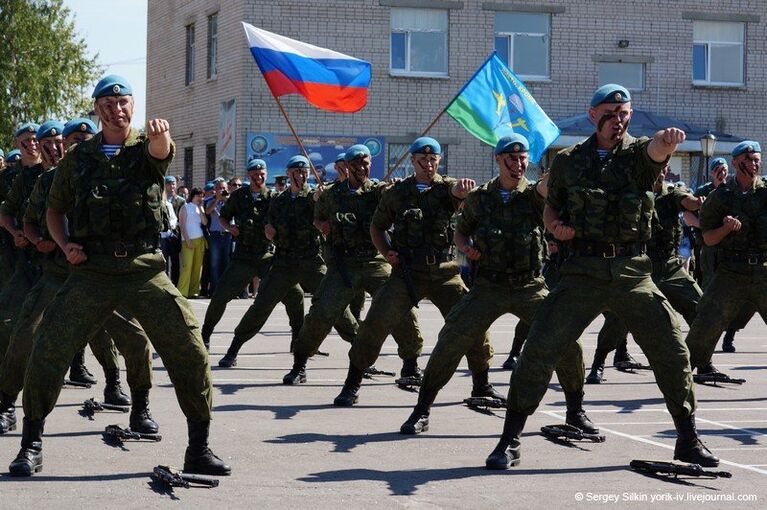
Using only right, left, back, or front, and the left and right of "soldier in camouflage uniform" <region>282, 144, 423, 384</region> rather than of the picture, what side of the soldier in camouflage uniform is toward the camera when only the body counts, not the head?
front

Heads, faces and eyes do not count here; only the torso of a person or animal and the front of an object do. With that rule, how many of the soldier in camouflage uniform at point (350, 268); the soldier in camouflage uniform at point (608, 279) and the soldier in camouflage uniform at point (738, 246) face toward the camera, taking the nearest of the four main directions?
3

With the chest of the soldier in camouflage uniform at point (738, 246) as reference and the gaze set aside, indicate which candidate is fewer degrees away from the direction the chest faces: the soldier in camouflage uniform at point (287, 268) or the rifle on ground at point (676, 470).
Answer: the rifle on ground

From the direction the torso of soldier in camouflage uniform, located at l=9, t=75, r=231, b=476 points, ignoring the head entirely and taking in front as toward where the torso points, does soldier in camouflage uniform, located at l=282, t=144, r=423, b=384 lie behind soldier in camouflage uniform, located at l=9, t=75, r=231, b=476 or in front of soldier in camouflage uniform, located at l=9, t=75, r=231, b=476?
behind

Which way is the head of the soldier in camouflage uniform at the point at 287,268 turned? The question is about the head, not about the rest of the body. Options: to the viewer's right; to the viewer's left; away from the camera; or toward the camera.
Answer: toward the camera

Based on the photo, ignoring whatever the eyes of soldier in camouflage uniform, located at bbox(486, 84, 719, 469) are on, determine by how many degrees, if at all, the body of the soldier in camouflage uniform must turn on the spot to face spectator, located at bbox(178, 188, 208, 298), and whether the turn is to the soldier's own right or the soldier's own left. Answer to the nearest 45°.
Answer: approximately 135° to the soldier's own right

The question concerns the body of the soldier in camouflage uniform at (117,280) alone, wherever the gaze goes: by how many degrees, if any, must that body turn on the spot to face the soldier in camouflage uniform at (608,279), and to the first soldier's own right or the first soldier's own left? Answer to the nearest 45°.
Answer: approximately 90° to the first soldier's own left

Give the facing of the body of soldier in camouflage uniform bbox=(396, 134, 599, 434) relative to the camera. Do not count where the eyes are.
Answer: toward the camera

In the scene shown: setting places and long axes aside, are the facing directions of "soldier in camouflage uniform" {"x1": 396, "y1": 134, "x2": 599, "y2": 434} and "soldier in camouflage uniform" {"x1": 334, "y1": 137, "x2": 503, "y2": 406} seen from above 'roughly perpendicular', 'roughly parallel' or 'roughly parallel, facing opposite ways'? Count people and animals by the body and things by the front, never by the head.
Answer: roughly parallel

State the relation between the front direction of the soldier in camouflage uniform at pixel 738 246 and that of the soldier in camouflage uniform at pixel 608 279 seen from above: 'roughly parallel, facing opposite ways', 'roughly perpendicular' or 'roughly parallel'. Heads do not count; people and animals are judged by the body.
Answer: roughly parallel

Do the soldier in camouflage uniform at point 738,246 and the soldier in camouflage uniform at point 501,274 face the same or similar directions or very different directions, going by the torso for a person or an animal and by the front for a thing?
same or similar directions

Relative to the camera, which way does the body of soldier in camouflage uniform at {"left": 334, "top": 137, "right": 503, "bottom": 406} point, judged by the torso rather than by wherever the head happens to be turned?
toward the camera

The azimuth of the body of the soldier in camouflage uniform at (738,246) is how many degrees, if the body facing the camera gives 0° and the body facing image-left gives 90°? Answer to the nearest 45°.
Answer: approximately 0°

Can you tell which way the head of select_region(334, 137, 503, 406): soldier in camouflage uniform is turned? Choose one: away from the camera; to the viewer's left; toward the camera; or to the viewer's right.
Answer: toward the camera
